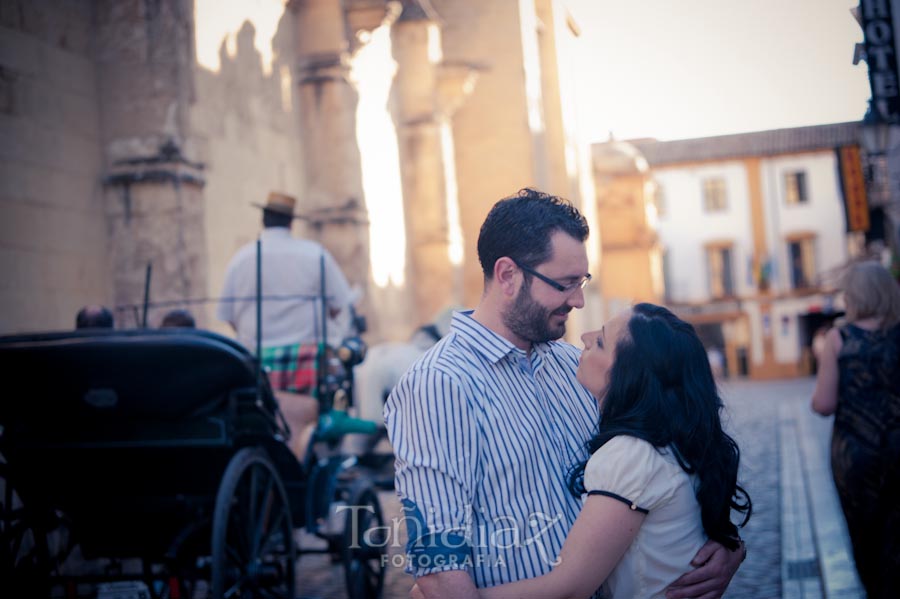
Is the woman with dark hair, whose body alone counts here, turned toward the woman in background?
no

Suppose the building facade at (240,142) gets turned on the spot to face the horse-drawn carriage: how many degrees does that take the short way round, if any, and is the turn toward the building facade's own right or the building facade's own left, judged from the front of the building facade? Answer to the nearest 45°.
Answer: approximately 45° to the building facade's own right

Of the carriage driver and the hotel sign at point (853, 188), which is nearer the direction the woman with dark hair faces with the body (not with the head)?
the carriage driver

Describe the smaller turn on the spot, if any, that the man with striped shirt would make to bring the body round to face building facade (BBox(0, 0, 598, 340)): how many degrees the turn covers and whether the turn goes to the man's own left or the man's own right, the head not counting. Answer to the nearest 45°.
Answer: approximately 135° to the man's own left

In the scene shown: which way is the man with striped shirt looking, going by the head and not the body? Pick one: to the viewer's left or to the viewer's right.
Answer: to the viewer's right

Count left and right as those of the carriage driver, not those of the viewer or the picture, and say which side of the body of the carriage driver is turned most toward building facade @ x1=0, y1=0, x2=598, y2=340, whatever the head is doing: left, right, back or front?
front

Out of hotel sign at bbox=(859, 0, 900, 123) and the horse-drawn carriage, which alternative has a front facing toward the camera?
the hotel sign

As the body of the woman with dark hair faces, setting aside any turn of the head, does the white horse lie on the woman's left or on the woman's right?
on the woman's right

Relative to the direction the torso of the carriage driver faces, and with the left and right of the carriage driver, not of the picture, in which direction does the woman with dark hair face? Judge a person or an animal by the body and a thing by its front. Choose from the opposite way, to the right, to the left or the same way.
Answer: to the left

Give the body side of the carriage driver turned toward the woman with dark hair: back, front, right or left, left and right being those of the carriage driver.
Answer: back

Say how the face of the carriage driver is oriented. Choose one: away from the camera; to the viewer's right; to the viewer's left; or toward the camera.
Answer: away from the camera

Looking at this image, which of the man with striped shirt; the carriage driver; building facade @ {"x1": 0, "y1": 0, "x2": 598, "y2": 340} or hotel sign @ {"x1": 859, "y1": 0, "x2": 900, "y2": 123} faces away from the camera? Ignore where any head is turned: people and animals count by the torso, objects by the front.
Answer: the carriage driver

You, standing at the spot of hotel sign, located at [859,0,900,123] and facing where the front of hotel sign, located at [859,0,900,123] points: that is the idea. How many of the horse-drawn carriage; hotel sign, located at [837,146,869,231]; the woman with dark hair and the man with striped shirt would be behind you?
1

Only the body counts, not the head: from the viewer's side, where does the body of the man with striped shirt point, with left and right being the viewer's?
facing the viewer and to the right of the viewer

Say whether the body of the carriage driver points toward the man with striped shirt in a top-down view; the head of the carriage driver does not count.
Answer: no

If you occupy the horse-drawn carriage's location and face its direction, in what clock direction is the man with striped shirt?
The man with striped shirt is roughly at 4 o'clock from the horse-drawn carriage.

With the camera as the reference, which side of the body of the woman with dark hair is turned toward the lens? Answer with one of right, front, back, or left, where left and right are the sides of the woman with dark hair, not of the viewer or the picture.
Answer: left

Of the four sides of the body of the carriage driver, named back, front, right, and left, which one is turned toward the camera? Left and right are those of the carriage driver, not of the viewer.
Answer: back

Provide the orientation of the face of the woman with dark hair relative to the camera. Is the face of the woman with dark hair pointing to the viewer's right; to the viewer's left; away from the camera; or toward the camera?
to the viewer's left

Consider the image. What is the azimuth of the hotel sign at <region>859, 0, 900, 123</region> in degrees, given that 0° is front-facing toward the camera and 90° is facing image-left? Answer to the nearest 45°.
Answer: approximately 0°
